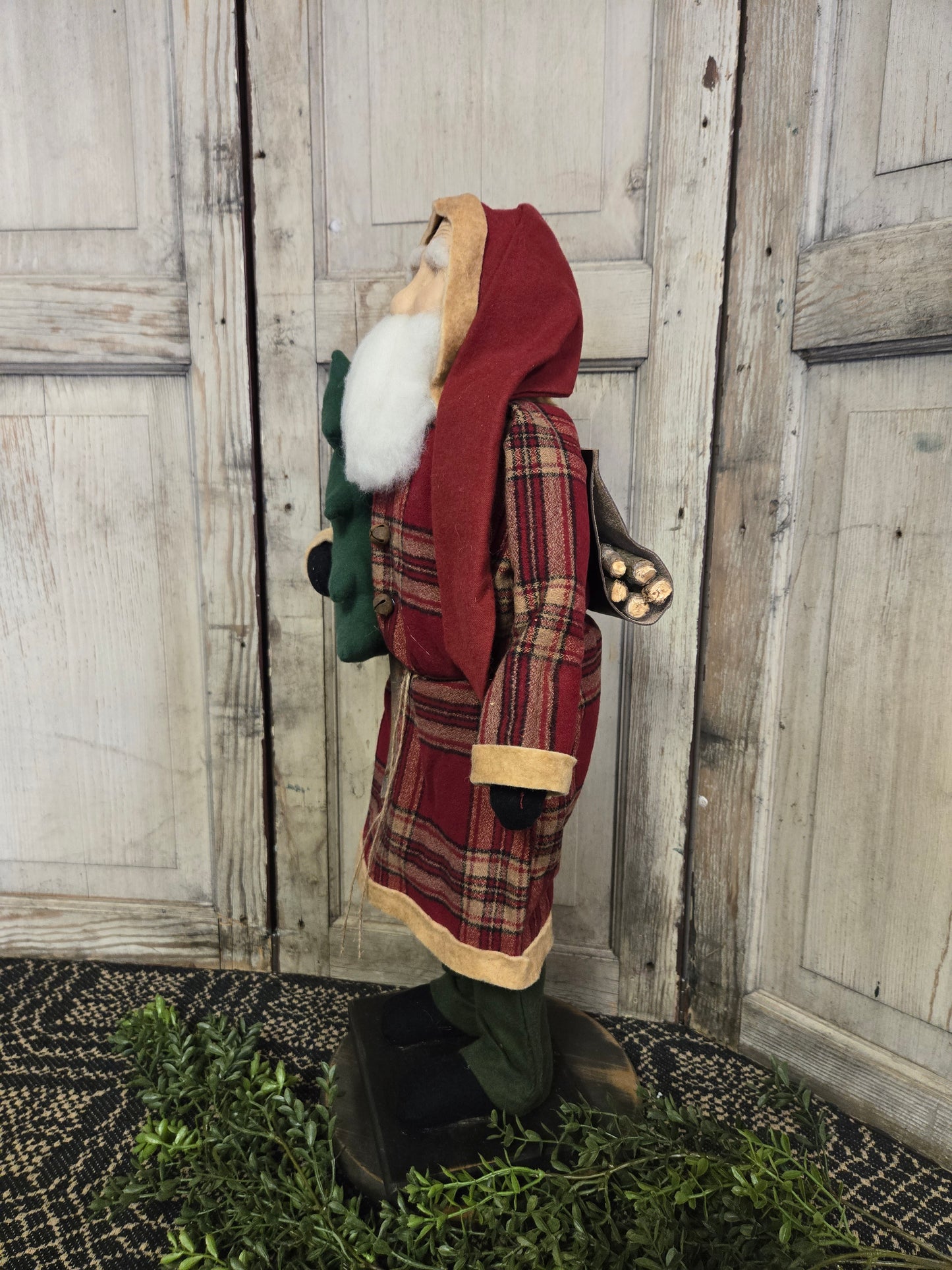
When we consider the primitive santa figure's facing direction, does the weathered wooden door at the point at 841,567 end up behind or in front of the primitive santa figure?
behind

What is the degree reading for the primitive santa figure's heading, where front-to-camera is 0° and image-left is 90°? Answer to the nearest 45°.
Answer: approximately 90°
